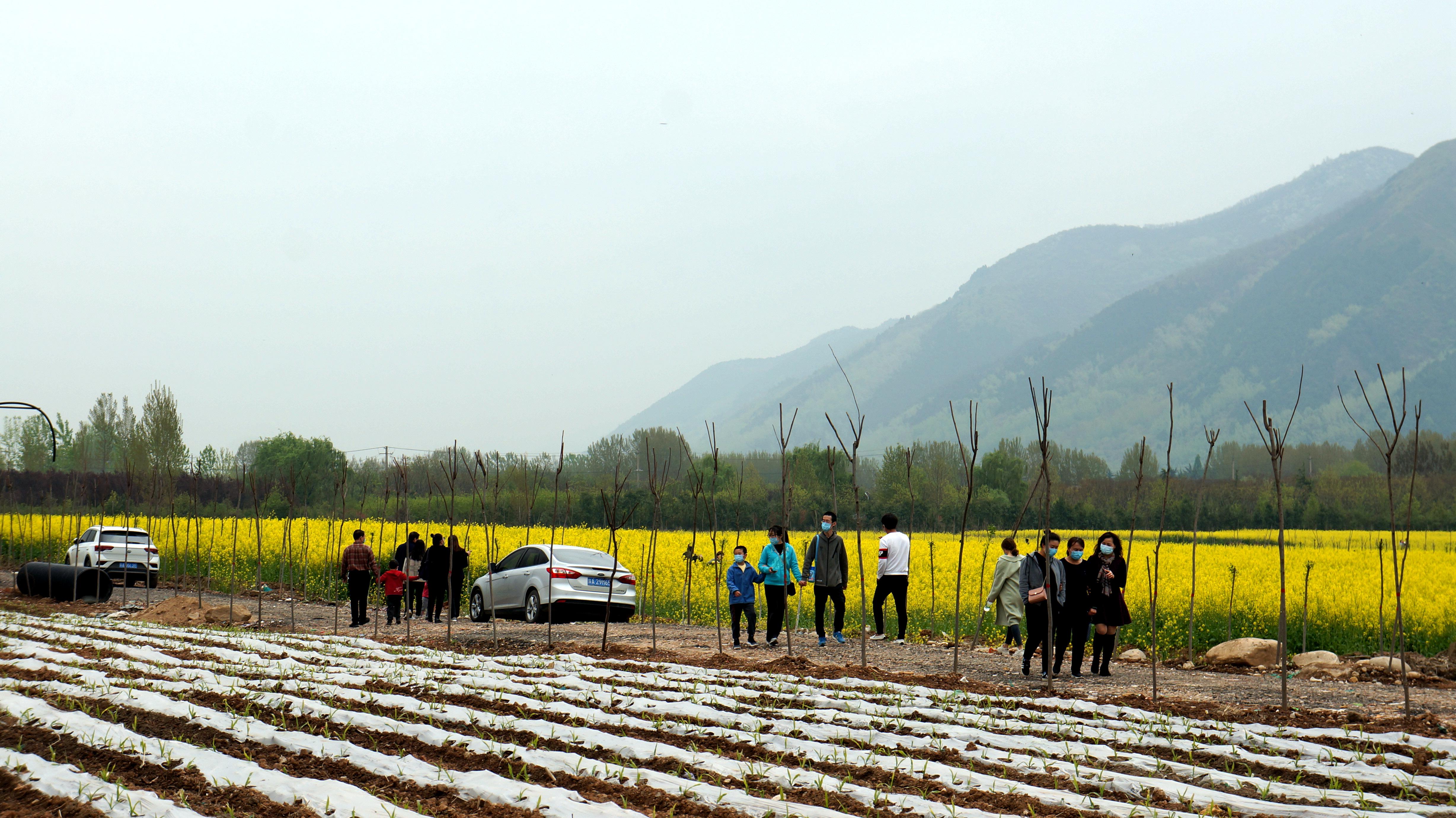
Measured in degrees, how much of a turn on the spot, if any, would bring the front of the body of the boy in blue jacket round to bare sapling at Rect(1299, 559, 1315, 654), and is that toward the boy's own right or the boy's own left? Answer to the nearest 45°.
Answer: approximately 90° to the boy's own left

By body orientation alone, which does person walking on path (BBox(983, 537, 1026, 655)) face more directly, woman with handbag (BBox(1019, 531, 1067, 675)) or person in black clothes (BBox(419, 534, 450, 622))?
the person in black clothes

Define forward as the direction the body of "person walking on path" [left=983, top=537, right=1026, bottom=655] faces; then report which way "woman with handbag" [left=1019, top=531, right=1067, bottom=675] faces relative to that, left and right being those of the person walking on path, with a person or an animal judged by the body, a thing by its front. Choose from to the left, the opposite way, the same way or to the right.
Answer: the opposite way

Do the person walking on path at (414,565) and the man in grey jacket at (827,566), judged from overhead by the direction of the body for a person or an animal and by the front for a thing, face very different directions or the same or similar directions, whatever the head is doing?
very different directions

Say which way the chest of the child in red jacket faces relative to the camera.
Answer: away from the camera

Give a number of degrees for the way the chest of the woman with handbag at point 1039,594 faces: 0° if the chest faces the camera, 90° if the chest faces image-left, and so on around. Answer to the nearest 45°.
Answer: approximately 315°

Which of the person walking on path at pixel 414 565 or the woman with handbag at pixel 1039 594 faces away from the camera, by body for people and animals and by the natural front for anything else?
the person walking on path

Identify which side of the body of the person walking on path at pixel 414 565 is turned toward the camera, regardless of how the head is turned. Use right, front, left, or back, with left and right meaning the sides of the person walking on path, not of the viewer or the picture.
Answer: back
